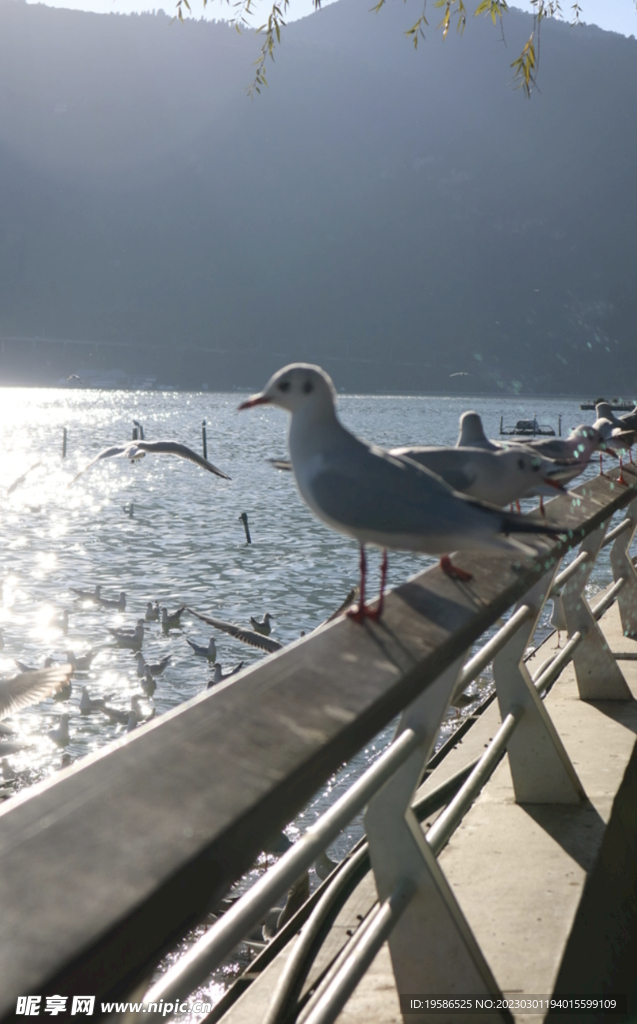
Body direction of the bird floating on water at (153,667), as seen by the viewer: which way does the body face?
to the viewer's left

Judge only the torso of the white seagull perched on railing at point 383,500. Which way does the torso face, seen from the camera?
to the viewer's left

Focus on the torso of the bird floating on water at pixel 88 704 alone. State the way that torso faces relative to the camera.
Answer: to the viewer's left

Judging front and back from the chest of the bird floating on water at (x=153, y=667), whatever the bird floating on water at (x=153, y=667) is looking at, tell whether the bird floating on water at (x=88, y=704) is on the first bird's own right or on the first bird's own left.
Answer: on the first bird's own left

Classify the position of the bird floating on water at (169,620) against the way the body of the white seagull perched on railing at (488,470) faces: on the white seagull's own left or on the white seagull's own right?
on the white seagull's own left

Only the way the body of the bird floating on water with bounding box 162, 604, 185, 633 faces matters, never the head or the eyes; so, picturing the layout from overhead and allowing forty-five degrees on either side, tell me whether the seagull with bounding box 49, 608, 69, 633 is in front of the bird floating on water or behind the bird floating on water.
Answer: in front

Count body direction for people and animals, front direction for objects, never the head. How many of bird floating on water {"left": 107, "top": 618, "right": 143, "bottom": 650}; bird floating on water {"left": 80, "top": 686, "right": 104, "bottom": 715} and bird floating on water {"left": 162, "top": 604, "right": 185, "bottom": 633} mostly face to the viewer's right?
1
